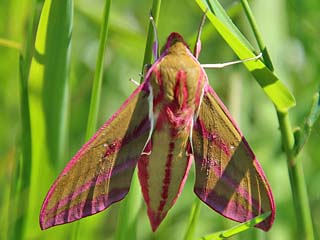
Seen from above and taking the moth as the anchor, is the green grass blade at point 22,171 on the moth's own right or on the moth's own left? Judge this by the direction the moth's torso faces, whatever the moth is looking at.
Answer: on the moth's own left

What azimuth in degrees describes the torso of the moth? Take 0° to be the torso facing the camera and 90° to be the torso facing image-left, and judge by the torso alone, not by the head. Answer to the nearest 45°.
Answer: approximately 180°
